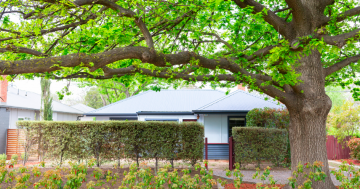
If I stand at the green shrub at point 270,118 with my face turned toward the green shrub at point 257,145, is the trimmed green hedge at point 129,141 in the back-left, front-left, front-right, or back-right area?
front-right

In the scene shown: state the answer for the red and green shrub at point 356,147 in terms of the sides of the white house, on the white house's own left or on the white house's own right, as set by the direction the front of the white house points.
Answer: on the white house's own left

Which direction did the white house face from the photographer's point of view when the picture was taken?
facing the viewer

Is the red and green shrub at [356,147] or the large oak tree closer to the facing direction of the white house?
the large oak tree

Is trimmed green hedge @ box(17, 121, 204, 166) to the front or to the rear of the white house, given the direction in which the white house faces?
to the front

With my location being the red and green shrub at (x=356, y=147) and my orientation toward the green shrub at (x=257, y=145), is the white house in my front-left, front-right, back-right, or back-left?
front-right

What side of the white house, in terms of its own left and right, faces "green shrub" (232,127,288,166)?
front

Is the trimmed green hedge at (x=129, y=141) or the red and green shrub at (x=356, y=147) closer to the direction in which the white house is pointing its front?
the trimmed green hedge

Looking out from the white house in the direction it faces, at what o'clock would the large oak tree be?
The large oak tree is roughly at 12 o'clock from the white house.
